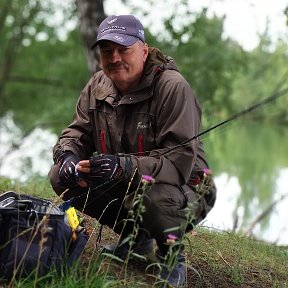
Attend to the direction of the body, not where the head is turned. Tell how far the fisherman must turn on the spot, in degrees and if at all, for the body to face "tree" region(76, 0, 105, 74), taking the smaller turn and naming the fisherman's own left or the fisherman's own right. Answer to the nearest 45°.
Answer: approximately 135° to the fisherman's own right

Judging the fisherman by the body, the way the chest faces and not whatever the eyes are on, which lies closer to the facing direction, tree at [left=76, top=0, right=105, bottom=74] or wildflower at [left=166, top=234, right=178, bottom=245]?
the wildflower

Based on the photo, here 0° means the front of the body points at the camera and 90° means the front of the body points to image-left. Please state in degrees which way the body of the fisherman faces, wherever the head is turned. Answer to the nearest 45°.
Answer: approximately 45°
